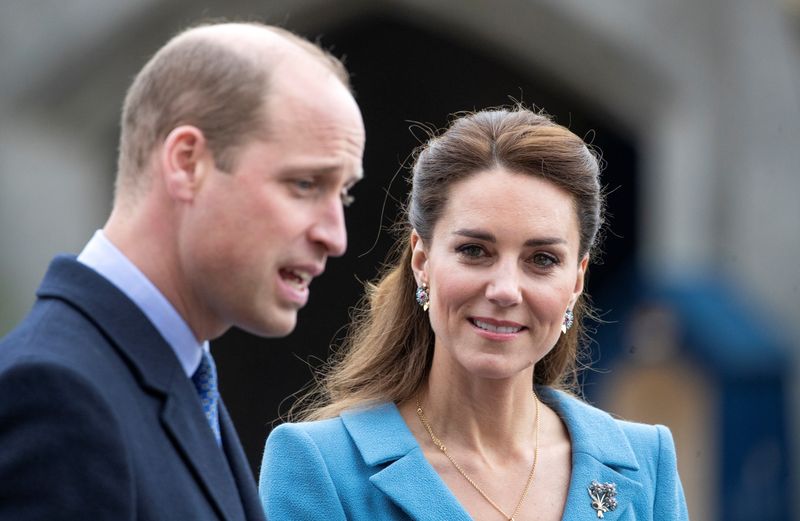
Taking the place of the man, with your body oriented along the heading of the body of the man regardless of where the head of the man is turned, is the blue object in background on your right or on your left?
on your left

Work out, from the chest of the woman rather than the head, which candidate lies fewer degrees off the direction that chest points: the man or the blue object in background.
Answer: the man

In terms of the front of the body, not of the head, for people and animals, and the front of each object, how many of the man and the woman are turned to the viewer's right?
1

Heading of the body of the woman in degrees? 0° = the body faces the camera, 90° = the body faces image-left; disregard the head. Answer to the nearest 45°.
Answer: approximately 0°

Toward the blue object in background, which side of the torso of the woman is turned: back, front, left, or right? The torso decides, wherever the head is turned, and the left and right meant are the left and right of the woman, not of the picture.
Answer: back

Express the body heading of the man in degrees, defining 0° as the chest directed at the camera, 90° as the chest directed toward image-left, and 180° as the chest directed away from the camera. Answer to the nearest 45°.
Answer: approximately 270°

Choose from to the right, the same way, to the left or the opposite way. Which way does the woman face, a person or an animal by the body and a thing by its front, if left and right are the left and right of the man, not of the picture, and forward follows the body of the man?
to the right
